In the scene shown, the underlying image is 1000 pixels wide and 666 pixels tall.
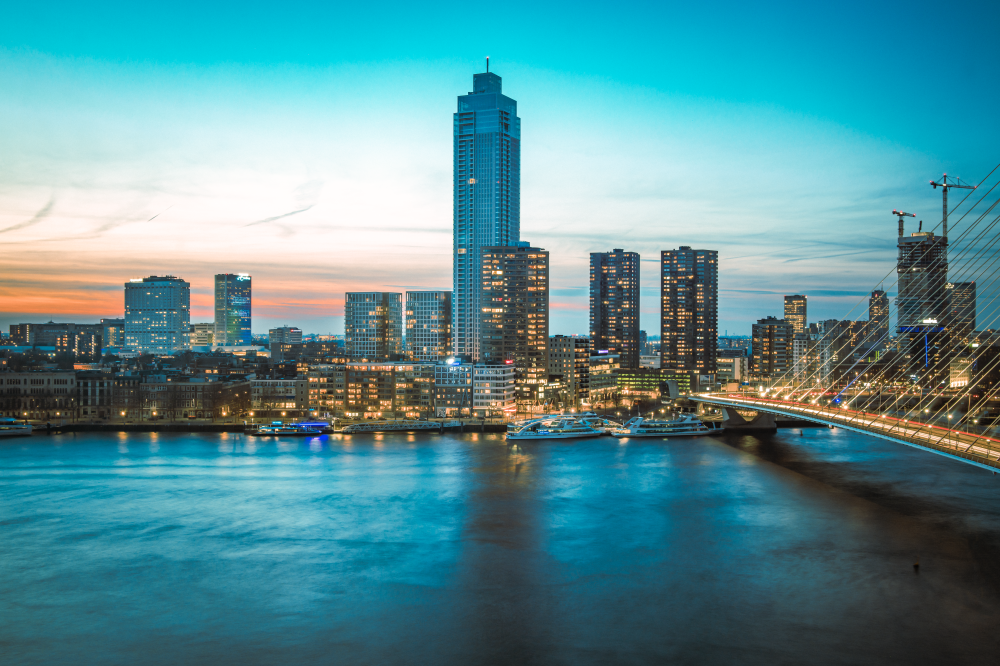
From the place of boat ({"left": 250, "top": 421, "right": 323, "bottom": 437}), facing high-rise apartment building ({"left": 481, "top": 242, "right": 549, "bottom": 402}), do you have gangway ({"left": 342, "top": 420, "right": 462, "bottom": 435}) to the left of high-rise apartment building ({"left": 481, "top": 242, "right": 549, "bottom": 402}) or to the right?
right

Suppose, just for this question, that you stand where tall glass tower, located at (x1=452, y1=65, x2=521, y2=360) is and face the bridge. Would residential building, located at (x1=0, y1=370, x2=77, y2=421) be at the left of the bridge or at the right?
right

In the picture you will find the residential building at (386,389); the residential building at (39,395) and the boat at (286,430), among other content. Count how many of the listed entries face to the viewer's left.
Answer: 1

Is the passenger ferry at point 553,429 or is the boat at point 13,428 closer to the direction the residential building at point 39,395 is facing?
the boat

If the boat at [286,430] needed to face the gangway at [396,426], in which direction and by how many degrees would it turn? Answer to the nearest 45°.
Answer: approximately 180°

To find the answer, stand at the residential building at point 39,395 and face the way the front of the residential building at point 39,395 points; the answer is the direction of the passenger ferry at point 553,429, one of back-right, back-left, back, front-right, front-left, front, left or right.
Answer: front-left

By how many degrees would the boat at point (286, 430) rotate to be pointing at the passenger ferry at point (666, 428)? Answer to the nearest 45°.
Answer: approximately 180°

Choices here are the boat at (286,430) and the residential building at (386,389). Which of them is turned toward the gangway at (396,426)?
the residential building

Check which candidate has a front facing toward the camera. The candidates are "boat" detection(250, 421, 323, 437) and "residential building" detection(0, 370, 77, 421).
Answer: the residential building

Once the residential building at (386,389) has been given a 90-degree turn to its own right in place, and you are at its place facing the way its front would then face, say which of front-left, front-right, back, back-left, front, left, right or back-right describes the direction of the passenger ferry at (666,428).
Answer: back-left

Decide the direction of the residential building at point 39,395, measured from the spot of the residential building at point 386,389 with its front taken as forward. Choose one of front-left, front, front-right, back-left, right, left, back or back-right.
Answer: right

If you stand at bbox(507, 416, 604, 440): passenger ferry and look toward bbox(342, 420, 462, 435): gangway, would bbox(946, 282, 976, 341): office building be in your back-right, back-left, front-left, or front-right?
back-right

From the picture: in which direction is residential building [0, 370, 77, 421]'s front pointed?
toward the camera

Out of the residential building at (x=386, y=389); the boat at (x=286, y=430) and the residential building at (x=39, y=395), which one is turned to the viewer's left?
the boat

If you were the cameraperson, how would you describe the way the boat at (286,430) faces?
facing to the left of the viewer

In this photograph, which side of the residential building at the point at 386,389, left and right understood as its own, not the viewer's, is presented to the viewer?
front

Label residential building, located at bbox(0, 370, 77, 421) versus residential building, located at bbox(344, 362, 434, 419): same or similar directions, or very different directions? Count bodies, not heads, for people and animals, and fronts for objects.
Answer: same or similar directions
